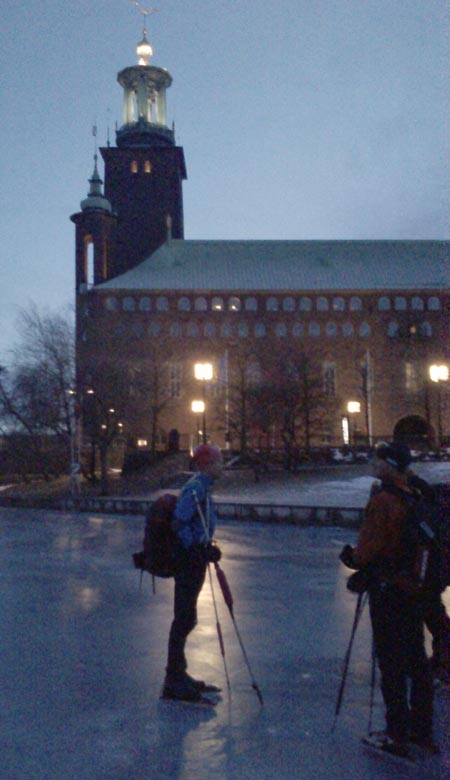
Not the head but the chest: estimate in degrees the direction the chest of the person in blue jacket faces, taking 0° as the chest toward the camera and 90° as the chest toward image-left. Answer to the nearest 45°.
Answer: approximately 270°
